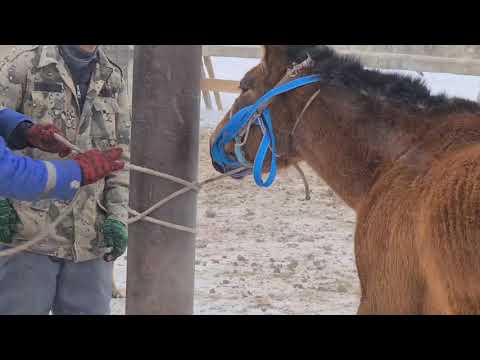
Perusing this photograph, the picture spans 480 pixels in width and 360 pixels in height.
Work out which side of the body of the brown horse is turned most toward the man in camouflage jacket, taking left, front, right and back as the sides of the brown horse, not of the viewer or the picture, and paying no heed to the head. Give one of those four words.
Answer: front

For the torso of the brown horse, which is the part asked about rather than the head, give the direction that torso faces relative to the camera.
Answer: to the viewer's left

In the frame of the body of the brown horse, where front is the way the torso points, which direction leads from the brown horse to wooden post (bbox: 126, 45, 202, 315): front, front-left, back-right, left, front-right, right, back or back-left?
front
